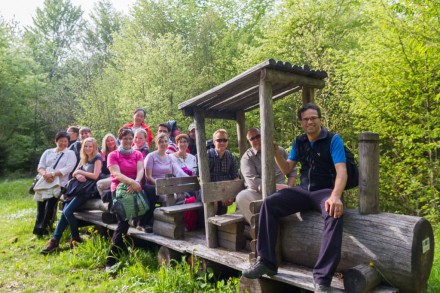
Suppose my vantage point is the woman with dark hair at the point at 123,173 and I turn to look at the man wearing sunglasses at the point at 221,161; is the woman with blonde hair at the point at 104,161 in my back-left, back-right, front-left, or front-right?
back-left

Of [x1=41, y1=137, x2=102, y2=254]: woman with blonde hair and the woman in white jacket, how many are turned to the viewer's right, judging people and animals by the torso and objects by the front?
0

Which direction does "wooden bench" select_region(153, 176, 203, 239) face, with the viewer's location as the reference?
facing the viewer and to the right of the viewer

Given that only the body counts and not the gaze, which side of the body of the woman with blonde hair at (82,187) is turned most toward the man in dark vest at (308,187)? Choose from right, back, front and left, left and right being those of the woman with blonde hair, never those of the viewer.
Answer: left

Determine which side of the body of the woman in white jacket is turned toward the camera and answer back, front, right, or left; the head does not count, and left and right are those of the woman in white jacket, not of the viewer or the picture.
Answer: front

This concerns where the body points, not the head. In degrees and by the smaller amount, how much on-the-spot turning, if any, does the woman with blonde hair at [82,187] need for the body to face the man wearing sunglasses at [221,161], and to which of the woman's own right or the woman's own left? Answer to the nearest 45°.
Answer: approximately 90° to the woman's own left

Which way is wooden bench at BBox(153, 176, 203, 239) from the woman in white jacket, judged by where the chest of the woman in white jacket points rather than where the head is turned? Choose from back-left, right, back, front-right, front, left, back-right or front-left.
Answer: front-left

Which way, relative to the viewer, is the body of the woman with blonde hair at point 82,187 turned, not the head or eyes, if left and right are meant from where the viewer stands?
facing the viewer and to the left of the viewer

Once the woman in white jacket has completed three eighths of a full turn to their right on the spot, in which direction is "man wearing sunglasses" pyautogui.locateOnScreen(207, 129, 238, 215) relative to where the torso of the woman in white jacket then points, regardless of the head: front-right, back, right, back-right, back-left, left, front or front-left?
back

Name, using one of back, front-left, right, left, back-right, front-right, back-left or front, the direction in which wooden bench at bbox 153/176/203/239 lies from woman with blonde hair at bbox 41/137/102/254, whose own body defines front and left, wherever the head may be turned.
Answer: left
